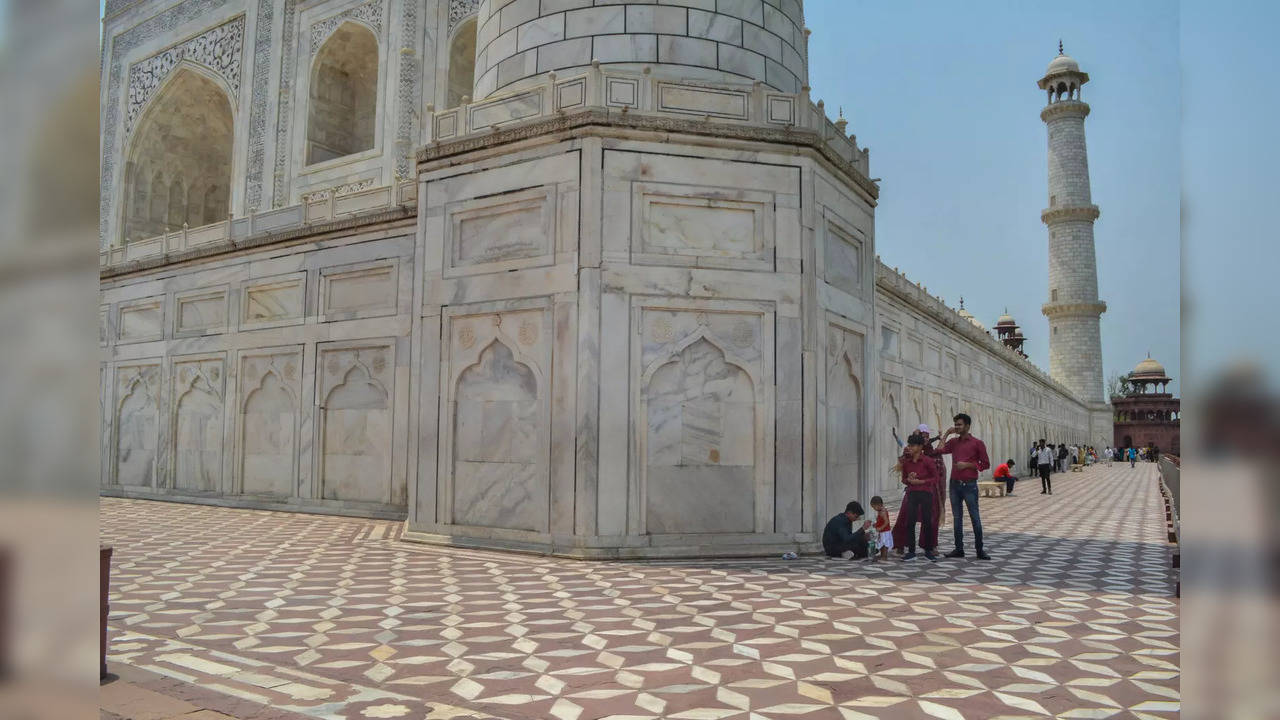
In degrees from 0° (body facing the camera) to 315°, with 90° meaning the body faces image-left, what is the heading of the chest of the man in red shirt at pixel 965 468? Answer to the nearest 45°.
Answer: approximately 45°

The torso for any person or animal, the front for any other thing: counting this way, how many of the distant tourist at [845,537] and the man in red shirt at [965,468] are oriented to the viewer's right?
1

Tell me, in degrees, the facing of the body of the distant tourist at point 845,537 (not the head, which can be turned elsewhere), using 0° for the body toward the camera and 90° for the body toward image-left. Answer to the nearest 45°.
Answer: approximately 270°

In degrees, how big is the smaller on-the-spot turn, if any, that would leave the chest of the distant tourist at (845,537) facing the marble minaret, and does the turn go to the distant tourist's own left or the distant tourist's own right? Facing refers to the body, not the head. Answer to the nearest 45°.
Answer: approximately 90° to the distant tourist's own left

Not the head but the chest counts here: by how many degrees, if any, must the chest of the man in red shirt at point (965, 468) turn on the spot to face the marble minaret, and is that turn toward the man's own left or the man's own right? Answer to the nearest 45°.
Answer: approximately 135° to the man's own right

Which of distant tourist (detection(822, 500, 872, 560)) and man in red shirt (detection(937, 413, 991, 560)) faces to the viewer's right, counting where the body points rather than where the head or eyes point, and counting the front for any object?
the distant tourist
